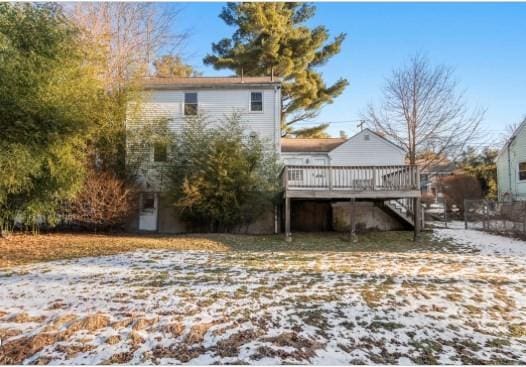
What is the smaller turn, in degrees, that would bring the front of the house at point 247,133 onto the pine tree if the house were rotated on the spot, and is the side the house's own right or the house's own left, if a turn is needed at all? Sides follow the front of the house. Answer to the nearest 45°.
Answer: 0° — it already faces it

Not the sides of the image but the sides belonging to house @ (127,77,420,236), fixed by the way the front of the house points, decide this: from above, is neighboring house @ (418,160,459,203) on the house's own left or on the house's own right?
on the house's own right

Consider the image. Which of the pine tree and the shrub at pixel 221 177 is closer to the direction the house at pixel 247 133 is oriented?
the pine tree

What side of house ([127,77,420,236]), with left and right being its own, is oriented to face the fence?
right

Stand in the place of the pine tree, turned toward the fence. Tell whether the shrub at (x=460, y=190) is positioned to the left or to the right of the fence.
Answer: left

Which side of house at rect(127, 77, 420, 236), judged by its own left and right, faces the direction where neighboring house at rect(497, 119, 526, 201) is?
right

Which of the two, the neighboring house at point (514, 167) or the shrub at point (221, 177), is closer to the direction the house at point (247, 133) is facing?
the neighboring house

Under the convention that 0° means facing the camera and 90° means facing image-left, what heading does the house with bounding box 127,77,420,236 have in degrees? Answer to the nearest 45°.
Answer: approximately 180°

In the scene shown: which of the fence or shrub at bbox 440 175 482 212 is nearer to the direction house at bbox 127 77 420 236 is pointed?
the shrub

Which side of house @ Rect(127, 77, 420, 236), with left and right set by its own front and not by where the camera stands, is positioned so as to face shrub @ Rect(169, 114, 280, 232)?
back

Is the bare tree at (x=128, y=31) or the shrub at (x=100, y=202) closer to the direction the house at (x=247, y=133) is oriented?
the bare tree

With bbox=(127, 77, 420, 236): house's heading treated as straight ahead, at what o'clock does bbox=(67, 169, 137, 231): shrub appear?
The shrub is roughly at 8 o'clock from the house.
